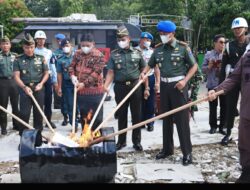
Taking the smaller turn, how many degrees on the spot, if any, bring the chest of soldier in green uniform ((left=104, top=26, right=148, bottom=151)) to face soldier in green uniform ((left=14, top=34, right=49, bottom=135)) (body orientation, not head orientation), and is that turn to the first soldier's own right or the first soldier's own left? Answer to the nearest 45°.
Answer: approximately 90° to the first soldier's own right

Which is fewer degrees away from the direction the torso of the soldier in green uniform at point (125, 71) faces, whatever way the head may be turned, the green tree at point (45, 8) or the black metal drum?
the black metal drum

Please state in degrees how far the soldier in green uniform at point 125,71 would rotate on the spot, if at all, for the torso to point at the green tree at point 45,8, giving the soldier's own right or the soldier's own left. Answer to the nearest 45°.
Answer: approximately 180°

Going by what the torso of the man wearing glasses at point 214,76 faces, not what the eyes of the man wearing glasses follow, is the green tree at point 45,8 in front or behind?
behind

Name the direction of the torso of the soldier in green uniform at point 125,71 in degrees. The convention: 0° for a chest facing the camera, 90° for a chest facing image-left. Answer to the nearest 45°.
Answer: approximately 0°

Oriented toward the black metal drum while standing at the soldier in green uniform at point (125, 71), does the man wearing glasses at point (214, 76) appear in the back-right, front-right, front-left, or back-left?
back-left

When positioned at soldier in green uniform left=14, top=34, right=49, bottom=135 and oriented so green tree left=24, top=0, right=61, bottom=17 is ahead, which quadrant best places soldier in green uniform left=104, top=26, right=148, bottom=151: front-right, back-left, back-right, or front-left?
back-right

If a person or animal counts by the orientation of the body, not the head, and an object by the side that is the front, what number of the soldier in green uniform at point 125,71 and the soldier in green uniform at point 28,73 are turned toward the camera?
2

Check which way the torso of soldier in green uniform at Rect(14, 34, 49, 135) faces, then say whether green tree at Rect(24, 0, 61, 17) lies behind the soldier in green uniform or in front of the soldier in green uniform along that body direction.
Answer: behind
